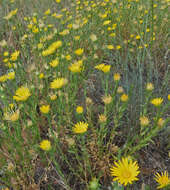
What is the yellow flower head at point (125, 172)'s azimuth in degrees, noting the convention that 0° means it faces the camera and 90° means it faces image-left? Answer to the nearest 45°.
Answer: approximately 0°
